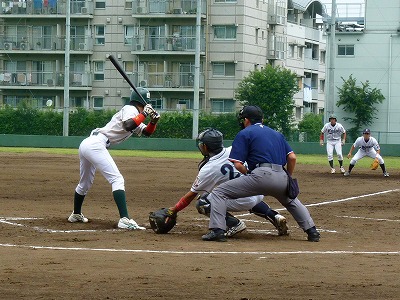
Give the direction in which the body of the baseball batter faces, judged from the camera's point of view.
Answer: to the viewer's right

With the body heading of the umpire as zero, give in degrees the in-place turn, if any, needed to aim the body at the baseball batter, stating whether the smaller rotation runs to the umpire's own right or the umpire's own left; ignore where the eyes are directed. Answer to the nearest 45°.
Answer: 0° — they already face them

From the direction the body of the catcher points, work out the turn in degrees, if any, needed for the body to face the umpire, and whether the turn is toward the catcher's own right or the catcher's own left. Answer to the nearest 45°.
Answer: approximately 180°

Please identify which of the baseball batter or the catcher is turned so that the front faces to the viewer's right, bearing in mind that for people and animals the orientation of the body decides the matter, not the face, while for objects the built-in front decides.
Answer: the baseball batter

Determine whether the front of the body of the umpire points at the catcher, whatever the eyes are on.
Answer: yes

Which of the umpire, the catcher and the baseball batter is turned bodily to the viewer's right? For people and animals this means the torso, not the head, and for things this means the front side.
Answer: the baseball batter

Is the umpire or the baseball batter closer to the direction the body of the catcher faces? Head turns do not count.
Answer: the baseball batter

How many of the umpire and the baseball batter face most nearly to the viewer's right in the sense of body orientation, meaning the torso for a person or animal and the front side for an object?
1

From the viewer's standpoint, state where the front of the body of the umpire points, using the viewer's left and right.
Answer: facing away from the viewer and to the left of the viewer

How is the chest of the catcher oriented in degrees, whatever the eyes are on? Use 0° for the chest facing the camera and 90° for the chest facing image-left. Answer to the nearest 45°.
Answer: approximately 135°

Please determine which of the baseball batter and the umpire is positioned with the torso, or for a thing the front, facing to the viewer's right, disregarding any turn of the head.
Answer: the baseball batter

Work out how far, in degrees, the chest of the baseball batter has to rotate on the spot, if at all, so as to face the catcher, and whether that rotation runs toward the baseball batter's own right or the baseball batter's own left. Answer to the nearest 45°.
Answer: approximately 45° to the baseball batter's own right
